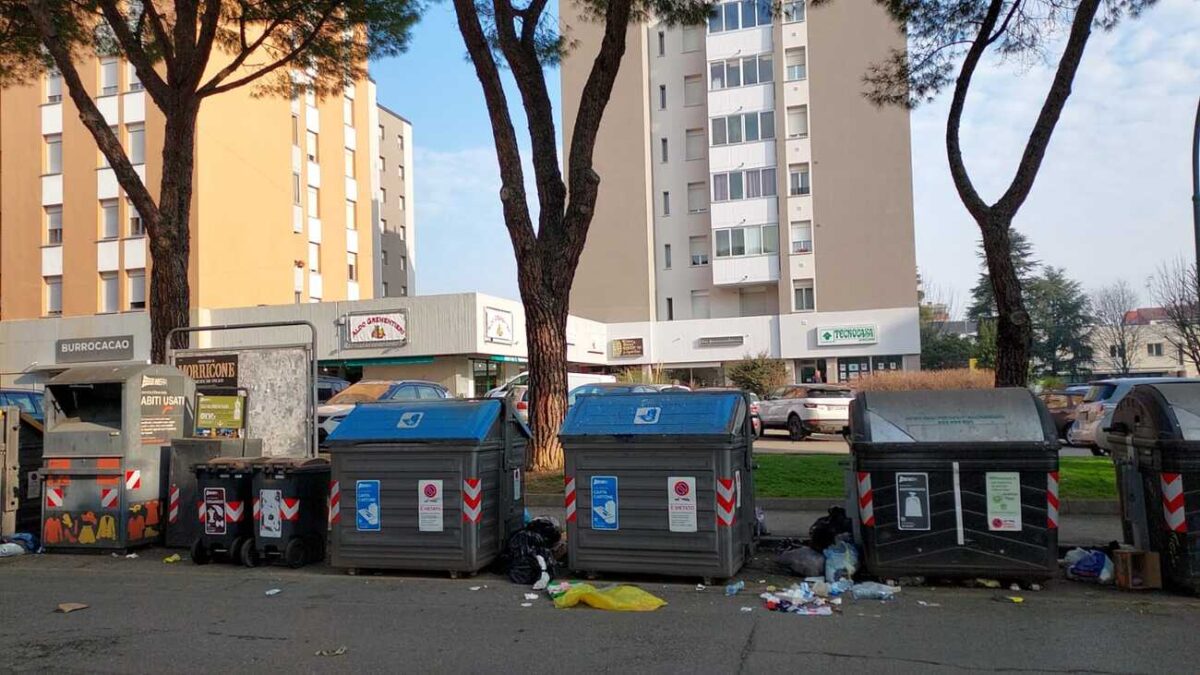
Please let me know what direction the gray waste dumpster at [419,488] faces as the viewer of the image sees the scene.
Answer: facing the viewer

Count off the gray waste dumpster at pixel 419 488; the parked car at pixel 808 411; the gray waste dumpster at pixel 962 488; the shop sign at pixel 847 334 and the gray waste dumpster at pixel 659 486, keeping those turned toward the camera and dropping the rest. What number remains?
4

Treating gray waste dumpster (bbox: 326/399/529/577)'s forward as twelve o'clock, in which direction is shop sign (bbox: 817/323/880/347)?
The shop sign is roughly at 7 o'clock from the gray waste dumpster.

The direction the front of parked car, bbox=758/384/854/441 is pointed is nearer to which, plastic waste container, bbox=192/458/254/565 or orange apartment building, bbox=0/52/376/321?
the orange apartment building

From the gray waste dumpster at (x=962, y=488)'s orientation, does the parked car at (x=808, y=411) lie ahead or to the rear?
to the rear

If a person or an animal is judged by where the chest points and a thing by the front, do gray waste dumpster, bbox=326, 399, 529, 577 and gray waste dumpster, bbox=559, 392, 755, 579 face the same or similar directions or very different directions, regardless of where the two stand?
same or similar directions

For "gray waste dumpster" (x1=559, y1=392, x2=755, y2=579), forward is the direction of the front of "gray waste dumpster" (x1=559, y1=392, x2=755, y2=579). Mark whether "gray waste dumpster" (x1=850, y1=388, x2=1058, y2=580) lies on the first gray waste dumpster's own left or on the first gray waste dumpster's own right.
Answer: on the first gray waste dumpster's own left

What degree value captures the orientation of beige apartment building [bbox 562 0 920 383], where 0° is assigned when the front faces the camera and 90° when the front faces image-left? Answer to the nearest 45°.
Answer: approximately 0°

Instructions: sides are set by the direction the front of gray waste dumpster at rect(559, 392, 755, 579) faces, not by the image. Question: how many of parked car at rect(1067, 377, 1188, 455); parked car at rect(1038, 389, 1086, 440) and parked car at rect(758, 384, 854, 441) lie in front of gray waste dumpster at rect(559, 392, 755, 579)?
0

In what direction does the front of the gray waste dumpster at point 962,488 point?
toward the camera

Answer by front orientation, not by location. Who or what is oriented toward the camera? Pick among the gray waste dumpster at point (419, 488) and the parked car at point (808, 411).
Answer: the gray waste dumpster

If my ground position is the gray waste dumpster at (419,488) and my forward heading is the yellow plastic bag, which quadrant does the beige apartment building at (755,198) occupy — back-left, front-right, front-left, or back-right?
back-left

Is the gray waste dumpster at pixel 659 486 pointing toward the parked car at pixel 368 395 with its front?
no

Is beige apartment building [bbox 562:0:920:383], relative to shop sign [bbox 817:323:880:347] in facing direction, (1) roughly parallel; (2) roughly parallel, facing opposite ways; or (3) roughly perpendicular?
roughly parallel

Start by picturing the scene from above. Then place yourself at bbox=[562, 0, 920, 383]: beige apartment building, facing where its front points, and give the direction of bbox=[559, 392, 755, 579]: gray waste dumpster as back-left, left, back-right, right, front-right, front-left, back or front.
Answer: front

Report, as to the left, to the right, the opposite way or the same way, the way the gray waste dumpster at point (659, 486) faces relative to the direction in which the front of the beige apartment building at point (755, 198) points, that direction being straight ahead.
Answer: the same way

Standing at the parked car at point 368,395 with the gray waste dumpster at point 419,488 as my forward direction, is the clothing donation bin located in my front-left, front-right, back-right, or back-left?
front-right

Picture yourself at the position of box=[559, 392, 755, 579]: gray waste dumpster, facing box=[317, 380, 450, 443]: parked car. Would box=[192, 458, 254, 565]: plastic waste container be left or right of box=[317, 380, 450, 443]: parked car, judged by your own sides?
left

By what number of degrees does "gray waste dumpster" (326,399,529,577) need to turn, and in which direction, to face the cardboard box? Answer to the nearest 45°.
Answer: approximately 90° to its left

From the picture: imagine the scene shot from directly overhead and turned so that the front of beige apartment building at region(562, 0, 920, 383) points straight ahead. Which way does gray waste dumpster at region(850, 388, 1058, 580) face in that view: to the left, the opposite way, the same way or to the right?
the same way

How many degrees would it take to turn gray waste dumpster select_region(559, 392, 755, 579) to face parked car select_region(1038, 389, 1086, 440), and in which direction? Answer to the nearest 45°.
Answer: approximately 135° to its left

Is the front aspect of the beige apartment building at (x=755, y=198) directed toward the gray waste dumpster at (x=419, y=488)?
yes
